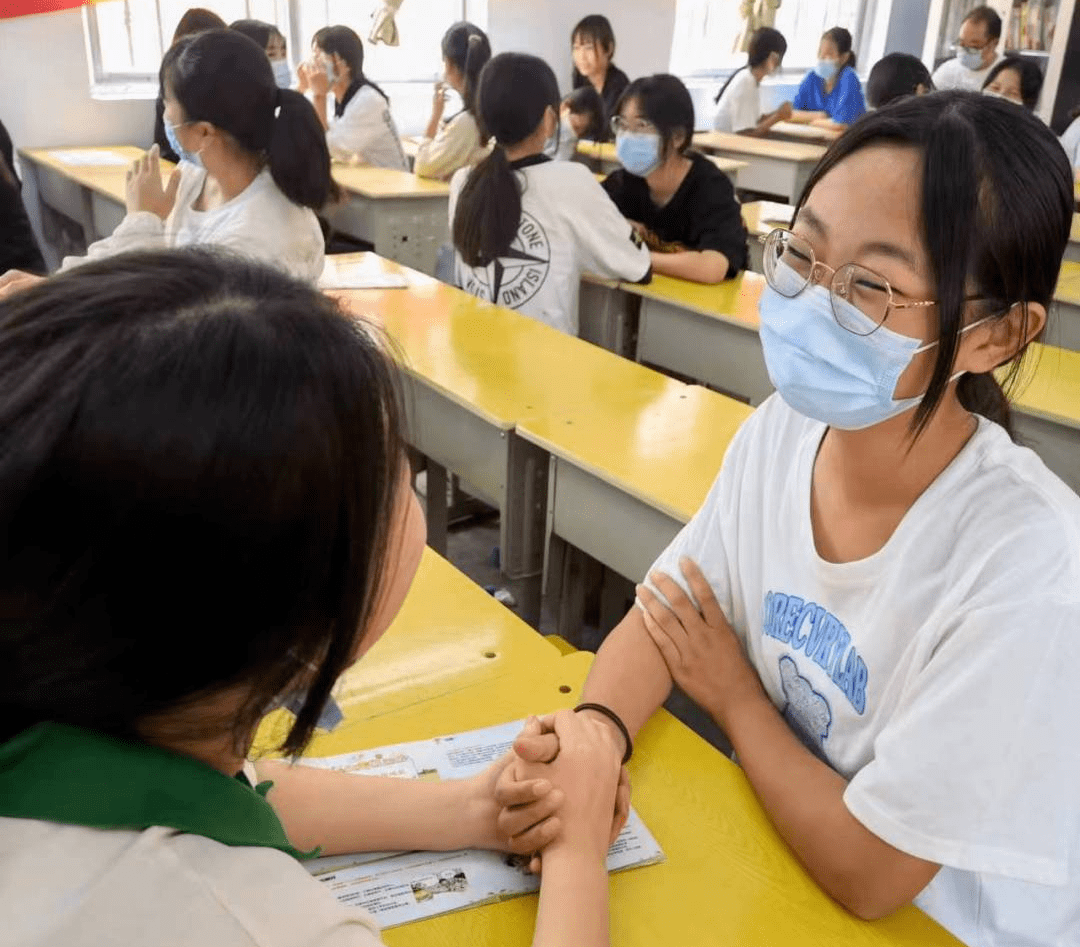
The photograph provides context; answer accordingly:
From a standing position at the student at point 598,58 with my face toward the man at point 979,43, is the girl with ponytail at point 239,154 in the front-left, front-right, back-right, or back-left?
back-right

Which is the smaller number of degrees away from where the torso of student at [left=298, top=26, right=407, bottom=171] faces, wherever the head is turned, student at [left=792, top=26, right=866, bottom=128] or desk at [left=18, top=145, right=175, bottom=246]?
the desk

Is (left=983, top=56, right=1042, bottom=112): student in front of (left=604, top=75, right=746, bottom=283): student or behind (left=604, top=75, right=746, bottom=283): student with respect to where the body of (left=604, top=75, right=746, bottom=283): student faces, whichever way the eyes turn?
behind

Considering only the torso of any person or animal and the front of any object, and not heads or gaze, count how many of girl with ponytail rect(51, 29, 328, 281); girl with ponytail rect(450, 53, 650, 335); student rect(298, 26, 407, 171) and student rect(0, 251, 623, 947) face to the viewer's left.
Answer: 2

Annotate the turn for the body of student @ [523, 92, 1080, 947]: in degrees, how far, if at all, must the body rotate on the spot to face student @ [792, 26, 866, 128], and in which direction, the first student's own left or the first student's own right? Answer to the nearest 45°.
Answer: approximately 135° to the first student's own right

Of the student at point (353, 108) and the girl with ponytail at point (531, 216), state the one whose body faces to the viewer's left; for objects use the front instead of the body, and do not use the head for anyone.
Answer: the student

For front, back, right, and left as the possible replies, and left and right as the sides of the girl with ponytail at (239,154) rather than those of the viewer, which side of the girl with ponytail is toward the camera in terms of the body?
left

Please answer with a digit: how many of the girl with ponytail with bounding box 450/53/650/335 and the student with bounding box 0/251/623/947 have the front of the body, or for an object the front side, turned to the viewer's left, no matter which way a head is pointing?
0

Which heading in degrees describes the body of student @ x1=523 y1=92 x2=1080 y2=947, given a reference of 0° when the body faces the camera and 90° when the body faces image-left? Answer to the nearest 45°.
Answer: approximately 45°

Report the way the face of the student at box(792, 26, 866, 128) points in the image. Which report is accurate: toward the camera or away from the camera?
toward the camera

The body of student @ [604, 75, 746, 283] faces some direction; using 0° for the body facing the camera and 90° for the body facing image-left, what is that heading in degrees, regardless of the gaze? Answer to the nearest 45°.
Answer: approximately 45°

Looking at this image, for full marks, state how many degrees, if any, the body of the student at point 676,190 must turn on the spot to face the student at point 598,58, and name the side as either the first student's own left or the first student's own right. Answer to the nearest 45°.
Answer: approximately 135° to the first student's own right

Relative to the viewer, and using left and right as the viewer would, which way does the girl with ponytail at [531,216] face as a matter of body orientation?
facing away from the viewer and to the right of the viewer

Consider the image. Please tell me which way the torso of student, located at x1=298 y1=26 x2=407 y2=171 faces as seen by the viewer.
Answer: to the viewer's left
